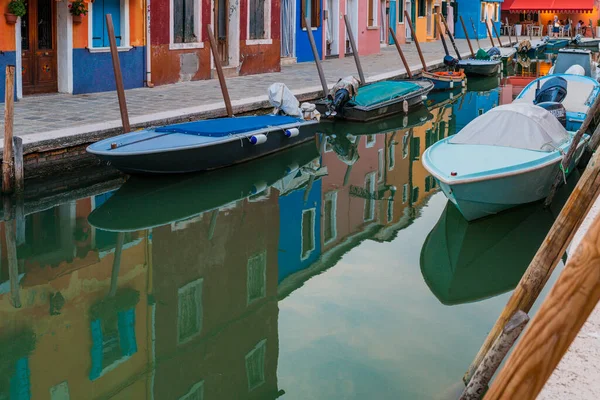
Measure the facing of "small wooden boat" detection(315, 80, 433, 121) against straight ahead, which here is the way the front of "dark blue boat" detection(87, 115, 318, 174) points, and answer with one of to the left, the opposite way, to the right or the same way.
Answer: the opposite way

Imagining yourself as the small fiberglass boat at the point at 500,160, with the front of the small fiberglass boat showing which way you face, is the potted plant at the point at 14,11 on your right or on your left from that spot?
on your right

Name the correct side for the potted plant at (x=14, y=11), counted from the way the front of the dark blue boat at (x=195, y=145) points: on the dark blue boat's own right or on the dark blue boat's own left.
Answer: on the dark blue boat's own right

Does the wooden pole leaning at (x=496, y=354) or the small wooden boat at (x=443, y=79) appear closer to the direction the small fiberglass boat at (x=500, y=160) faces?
the wooden pole leaning

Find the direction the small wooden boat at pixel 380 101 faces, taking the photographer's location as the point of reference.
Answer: facing away from the viewer and to the right of the viewer

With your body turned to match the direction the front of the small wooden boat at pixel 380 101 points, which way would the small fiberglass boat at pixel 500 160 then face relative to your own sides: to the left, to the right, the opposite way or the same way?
the opposite way

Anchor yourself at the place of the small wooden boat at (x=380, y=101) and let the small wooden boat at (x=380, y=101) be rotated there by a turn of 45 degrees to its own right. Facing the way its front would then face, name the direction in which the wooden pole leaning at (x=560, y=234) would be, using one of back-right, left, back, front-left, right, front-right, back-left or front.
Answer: right

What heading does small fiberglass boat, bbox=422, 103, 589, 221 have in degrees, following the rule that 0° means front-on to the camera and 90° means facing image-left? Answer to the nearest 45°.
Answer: approximately 45°

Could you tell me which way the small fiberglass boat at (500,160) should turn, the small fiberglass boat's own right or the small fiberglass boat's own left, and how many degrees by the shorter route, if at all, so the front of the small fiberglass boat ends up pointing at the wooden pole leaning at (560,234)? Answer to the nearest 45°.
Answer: approximately 45° to the small fiberglass boat's own left

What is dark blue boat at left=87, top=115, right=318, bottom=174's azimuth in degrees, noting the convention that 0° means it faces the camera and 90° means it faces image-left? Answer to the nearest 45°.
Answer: approximately 45°

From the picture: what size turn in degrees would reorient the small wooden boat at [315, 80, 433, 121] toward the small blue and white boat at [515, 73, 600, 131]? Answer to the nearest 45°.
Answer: approximately 90° to its right

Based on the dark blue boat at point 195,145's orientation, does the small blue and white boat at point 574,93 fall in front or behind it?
behind

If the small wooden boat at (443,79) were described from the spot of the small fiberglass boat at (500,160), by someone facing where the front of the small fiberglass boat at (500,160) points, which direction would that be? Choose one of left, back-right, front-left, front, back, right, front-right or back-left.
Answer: back-right
